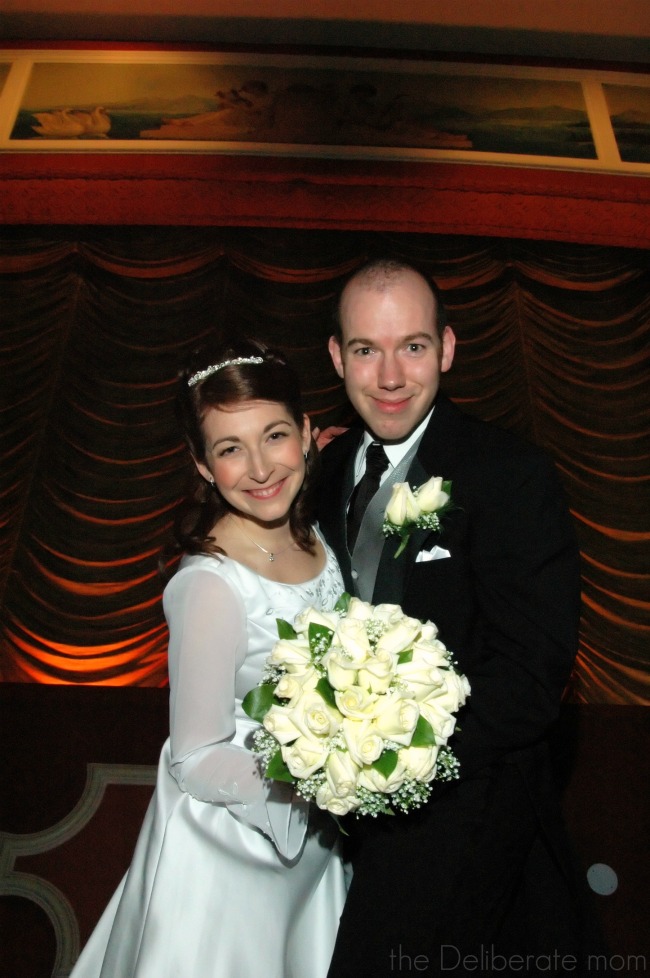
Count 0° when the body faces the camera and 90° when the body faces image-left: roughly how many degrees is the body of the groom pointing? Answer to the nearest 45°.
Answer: approximately 45°

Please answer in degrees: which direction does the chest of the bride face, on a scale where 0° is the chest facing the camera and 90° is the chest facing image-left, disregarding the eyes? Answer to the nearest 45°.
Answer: approximately 315°
